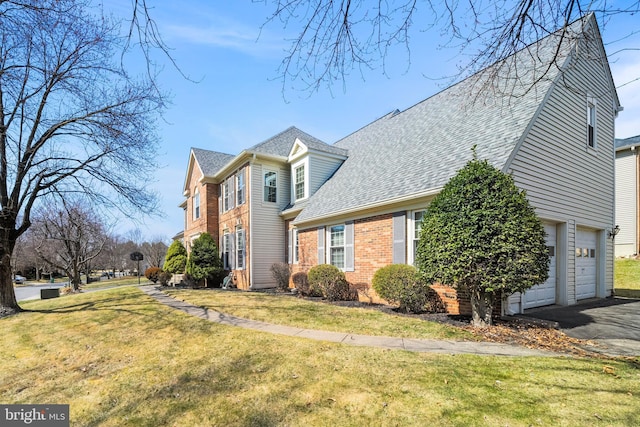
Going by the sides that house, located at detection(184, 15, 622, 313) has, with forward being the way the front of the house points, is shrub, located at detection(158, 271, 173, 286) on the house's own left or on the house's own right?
on the house's own right

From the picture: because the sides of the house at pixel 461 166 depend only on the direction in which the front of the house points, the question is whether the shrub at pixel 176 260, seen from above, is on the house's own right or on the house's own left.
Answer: on the house's own right

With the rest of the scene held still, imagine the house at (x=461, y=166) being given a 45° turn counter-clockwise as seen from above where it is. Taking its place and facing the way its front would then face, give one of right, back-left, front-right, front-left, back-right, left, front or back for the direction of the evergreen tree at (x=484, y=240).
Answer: front

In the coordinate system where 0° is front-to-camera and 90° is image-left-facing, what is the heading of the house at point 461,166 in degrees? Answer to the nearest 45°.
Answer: approximately 45°
